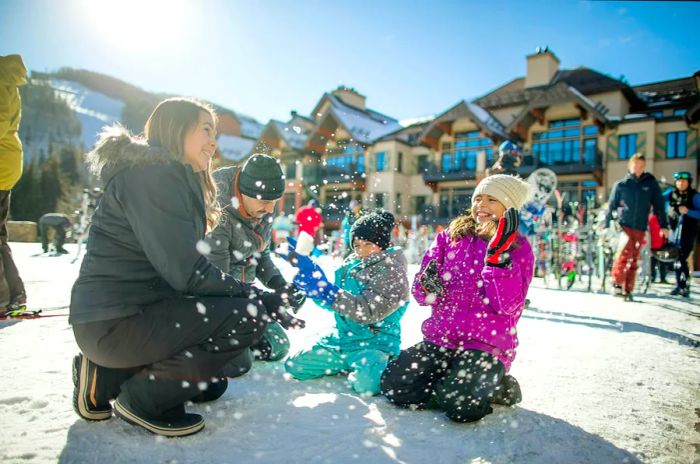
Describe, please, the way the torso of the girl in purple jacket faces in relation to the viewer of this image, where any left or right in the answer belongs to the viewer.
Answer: facing the viewer and to the left of the viewer

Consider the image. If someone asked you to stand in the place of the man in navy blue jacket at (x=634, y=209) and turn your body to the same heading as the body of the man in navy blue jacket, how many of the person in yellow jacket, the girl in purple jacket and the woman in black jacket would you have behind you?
0

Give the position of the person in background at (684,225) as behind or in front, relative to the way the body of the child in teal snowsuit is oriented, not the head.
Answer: behind

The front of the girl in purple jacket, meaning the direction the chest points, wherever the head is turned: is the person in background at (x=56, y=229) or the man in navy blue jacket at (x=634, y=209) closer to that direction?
the person in background

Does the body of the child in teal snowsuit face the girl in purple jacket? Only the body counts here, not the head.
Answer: no

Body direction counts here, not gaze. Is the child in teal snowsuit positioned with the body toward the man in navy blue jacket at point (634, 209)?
no

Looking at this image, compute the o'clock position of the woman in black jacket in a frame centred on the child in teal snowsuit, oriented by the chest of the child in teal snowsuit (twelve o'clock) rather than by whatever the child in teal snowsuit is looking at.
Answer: The woman in black jacket is roughly at 12 o'clock from the child in teal snowsuit.

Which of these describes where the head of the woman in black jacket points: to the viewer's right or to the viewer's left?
to the viewer's right

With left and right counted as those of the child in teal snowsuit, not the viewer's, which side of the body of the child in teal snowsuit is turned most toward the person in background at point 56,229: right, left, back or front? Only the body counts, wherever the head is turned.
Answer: right

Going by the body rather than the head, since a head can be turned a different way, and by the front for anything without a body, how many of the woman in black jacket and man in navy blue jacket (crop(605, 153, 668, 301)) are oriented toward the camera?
1

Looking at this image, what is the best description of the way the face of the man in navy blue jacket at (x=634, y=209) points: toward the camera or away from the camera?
toward the camera

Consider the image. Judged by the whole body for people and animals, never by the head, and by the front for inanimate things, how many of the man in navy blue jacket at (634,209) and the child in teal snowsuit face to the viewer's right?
0

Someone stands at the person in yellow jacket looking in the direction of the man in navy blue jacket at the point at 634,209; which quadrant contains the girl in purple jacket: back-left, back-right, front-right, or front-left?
front-right

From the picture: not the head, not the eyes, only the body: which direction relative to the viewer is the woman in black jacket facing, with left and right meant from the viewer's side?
facing to the right of the viewer

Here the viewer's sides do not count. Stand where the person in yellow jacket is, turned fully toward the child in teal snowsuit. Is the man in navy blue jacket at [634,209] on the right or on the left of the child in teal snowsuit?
left

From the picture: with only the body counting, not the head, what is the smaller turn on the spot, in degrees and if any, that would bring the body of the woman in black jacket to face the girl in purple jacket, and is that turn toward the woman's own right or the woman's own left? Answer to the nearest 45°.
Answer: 0° — they already face them

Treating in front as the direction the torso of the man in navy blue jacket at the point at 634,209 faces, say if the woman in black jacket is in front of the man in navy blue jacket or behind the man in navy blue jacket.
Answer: in front

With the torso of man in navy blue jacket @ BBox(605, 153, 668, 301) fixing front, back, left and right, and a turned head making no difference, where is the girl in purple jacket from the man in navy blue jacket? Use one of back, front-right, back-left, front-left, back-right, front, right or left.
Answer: front

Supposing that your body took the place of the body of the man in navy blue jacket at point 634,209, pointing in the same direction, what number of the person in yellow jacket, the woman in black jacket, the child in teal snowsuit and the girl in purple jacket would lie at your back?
0

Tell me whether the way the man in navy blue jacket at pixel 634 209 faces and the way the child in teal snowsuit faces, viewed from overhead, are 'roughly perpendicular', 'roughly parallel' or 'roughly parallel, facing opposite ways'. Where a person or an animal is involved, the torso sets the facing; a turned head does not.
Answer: roughly parallel

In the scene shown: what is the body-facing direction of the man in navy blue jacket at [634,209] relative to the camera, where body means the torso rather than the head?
toward the camera
